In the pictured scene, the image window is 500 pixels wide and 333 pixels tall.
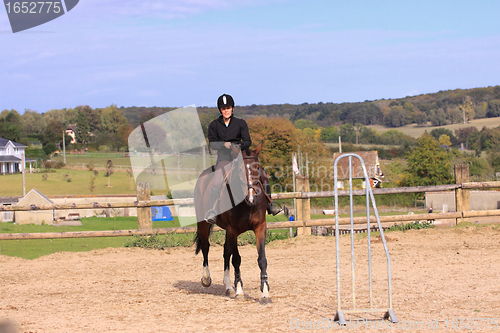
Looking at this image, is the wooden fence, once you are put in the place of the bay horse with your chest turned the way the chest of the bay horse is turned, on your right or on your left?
on your left

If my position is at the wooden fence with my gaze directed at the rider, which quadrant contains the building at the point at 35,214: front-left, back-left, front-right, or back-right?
back-right

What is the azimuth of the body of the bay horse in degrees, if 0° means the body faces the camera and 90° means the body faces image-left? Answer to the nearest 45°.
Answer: approximately 315°

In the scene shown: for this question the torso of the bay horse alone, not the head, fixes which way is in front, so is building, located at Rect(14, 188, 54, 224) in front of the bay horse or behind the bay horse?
behind
